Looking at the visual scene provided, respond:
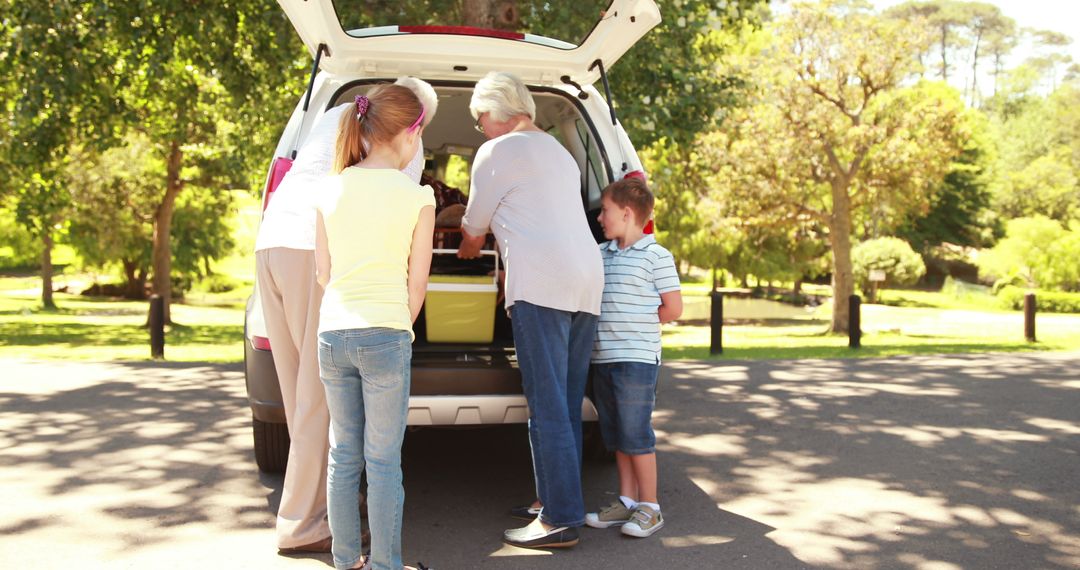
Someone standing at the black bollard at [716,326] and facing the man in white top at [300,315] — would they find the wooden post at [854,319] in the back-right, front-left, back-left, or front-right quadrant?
back-left

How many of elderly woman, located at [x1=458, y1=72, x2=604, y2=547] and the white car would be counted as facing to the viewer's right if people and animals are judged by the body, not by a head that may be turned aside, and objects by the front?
0

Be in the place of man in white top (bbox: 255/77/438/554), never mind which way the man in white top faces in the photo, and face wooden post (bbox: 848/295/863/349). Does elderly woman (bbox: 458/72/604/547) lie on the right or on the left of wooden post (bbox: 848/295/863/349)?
right

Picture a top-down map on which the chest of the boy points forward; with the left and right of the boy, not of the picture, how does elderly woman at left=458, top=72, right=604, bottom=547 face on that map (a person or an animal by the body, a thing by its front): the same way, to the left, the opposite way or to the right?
to the right

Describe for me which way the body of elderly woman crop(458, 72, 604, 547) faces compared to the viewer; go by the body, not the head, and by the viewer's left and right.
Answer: facing away from the viewer and to the left of the viewer

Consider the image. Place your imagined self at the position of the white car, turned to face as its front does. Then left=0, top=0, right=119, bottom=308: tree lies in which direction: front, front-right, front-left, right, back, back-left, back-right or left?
front-left

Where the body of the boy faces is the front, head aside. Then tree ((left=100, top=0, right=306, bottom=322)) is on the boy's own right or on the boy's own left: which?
on the boy's own right

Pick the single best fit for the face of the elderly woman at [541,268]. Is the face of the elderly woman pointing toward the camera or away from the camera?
away from the camera

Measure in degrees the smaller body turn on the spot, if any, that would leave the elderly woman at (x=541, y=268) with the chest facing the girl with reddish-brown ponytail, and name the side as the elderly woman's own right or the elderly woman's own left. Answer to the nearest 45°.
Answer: approximately 90° to the elderly woman's own left

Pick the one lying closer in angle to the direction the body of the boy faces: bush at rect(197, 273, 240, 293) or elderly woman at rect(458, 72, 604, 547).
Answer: the elderly woman

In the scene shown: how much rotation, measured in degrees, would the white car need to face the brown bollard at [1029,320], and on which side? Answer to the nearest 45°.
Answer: approximately 45° to its right

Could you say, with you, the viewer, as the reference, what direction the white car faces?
facing away from the viewer
